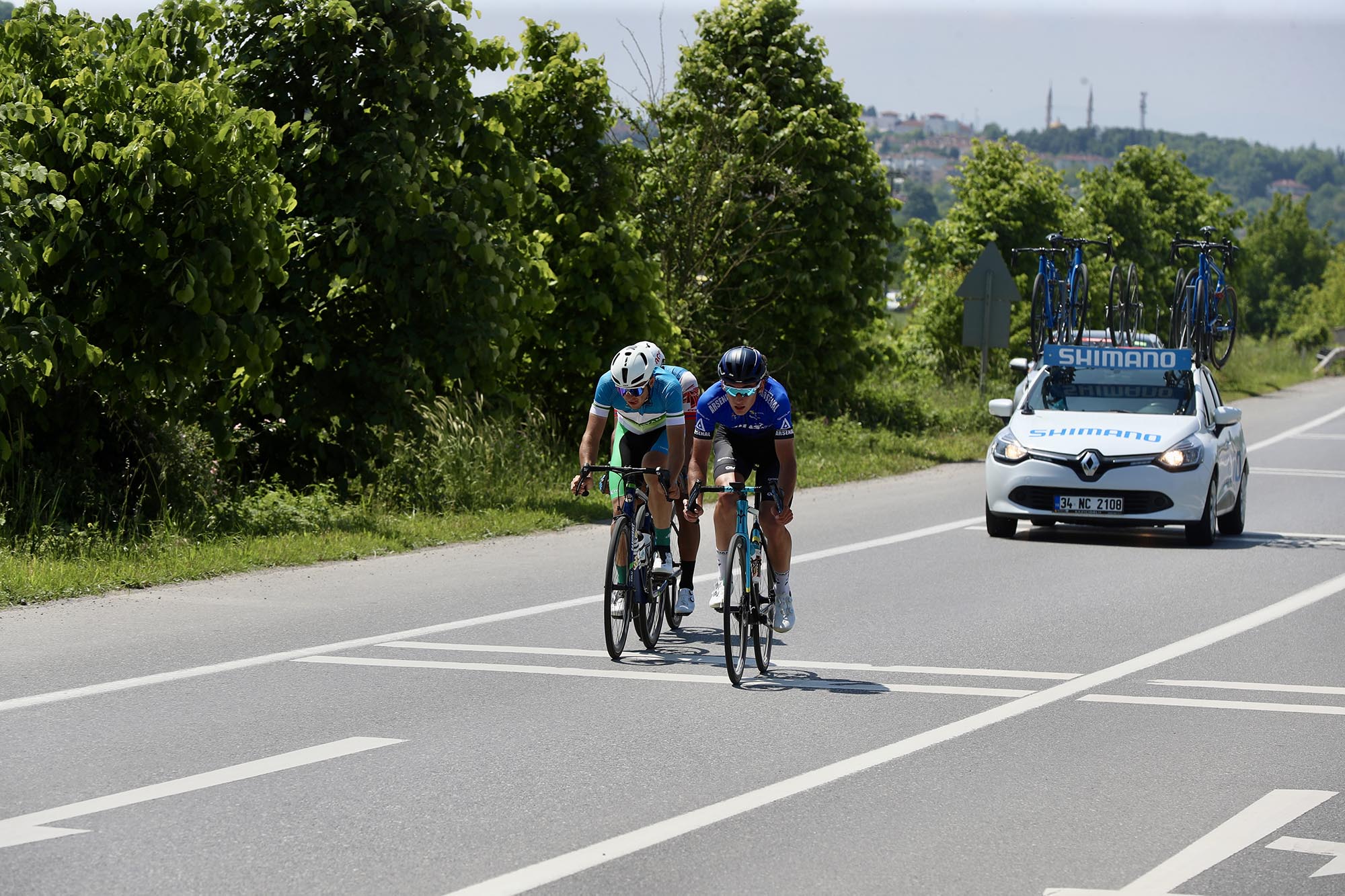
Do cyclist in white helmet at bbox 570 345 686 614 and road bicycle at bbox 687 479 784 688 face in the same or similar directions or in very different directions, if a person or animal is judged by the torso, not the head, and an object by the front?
same or similar directions

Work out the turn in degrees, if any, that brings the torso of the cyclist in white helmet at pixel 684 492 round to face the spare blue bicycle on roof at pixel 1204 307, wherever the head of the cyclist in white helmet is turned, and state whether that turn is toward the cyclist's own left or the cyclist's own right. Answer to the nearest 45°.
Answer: approximately 135° to the cyclist's own left

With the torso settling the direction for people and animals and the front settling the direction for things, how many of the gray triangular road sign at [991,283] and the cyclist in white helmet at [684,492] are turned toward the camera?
1

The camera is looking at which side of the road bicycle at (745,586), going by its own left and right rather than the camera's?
front

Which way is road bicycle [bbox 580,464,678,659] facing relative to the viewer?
toward the camera

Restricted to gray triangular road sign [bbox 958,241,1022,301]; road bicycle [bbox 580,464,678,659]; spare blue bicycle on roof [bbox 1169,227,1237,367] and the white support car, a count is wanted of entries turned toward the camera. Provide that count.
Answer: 3

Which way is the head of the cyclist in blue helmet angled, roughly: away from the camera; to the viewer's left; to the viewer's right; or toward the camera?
toward the camera

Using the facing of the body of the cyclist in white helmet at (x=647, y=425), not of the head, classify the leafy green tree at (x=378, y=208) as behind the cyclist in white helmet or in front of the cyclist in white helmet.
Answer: behind

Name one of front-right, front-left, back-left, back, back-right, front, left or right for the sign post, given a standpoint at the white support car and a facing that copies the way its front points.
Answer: back

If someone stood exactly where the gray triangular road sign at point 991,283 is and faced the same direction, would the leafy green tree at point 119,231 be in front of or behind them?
behind

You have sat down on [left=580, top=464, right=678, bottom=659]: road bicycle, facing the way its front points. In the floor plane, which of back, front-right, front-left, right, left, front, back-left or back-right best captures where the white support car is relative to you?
back-left

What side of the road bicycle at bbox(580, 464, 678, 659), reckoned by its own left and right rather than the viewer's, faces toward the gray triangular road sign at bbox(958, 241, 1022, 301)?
back

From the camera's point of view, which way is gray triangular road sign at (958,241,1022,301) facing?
away from the camera

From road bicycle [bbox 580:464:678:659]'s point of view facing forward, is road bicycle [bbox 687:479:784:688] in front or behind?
in front

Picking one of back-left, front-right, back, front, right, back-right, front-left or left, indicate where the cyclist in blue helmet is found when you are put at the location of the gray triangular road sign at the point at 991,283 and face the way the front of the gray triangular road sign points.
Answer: back

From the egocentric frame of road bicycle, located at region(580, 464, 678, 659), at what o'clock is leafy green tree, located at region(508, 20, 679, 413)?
The leafy green tree is roughly at 6 o'clock from the road bicycle.
